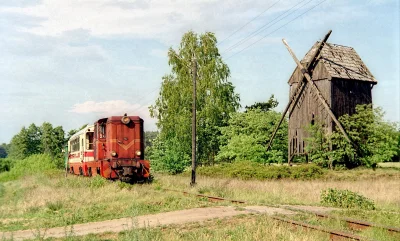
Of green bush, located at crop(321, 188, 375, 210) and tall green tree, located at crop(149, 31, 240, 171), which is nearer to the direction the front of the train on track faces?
the green bush

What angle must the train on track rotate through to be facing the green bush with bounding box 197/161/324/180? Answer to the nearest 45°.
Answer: approximately 90° to its left

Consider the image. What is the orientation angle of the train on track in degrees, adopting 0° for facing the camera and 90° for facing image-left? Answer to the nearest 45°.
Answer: approximately 315°

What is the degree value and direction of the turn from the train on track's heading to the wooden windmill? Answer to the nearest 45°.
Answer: approximately 90° to its left

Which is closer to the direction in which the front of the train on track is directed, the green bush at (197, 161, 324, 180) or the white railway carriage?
the green bush

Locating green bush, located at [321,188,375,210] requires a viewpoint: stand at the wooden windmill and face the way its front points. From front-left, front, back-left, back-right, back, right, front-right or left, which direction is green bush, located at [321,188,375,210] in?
front-left

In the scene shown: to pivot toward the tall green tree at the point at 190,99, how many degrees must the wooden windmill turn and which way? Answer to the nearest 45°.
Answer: approximately 45° to its right

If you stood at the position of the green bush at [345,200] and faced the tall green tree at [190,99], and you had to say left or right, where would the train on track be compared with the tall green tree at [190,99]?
left

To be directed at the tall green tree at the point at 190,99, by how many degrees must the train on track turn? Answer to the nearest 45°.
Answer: approximately 135° to its left

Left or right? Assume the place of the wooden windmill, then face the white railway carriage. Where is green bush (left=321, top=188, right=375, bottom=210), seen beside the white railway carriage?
left

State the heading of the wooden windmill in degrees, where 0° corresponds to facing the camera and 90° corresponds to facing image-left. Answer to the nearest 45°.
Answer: approximately 45°
